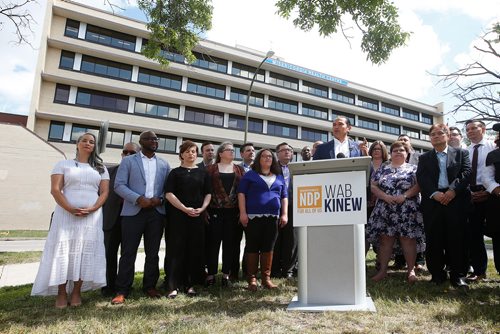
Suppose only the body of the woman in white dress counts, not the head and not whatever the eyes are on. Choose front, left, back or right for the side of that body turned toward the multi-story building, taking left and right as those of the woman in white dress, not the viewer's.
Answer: back

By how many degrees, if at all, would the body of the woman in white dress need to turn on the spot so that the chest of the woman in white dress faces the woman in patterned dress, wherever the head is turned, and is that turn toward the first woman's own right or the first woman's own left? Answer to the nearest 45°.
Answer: approximately 90° to the first woman's own left

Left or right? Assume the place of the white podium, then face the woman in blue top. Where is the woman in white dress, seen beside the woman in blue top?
left

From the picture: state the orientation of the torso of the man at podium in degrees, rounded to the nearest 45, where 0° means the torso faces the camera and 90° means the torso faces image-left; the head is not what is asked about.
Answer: approximately 0°

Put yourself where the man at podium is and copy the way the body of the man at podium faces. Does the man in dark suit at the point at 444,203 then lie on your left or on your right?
on your left

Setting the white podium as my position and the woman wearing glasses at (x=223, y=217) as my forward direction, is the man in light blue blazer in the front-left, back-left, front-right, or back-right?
front-left

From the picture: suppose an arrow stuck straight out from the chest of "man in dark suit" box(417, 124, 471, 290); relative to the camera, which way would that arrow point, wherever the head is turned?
toward the camera

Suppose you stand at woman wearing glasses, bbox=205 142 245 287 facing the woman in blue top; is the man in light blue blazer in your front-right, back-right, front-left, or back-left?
back-right

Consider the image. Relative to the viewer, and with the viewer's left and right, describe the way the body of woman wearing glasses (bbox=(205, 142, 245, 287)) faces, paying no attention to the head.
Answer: facing the viewer

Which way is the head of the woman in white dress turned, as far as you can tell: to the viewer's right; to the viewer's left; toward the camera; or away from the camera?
toward the camera

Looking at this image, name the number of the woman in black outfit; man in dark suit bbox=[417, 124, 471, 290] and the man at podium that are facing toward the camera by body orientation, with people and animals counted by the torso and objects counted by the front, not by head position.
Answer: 3

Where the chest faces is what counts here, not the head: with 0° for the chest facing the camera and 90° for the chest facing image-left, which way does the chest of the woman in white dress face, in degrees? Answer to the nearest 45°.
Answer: approximately 0°

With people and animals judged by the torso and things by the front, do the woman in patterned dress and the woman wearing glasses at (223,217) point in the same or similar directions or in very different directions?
same or similar directions

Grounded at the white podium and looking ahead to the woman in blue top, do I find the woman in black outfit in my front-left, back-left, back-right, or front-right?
front-left

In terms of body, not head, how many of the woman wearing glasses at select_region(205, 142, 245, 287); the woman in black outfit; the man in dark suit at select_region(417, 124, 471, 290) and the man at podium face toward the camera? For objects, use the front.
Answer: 4
